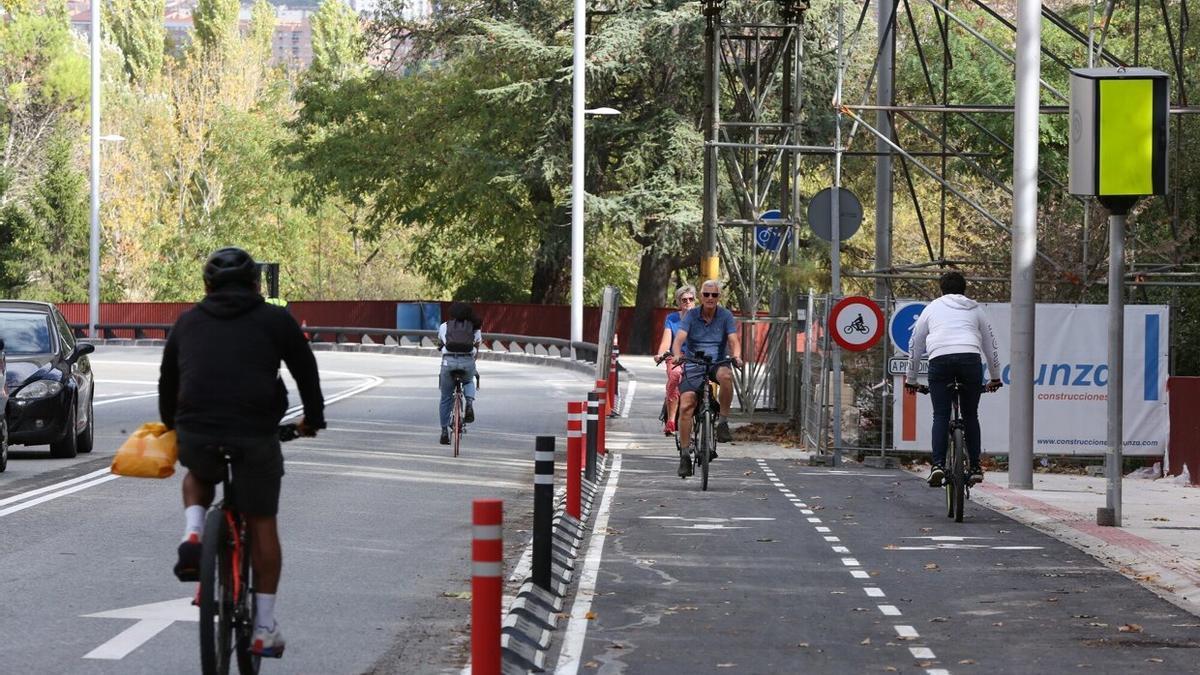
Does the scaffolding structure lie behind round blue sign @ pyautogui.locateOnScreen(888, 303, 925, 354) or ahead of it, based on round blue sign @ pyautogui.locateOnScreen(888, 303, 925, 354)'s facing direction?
behind

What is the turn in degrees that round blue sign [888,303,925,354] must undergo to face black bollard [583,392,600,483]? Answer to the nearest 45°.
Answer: approximately 45° to its right

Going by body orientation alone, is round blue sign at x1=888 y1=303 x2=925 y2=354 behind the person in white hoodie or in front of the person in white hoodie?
in front

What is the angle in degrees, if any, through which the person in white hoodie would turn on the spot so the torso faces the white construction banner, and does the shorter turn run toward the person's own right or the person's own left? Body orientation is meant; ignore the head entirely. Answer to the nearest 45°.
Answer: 0° — they already face it

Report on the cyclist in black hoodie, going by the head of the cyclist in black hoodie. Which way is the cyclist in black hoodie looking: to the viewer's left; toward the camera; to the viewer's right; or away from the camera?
away from the camera

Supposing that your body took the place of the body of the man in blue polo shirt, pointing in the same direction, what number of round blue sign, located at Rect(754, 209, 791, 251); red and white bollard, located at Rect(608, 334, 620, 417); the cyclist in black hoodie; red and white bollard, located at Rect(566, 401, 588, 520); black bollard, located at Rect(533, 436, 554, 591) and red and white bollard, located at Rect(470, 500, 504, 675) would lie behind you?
2

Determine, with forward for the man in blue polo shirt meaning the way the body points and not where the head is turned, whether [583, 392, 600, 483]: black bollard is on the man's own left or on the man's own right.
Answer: on the man's own right

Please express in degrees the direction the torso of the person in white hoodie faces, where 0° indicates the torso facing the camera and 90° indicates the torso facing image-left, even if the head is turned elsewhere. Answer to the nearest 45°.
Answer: approximately 180°

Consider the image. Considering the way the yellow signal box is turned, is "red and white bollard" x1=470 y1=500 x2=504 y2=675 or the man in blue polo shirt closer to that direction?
the red and white bollard

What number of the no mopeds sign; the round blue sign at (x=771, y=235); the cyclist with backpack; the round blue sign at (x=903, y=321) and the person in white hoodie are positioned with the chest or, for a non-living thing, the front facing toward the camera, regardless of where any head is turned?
3

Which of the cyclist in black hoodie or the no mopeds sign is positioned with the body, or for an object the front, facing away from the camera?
the cyclist in black hoodie

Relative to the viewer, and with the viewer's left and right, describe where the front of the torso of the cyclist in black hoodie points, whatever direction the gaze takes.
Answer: facing away from the viewer

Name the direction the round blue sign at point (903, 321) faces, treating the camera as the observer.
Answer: facing the viewer

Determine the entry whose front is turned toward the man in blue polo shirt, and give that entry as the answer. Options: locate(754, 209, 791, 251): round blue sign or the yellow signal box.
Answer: the round blue sign

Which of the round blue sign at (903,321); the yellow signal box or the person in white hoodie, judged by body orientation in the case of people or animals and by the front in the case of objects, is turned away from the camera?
the person in white hoodie

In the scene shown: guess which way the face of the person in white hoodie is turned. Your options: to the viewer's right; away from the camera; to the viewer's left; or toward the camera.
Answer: away from the camera

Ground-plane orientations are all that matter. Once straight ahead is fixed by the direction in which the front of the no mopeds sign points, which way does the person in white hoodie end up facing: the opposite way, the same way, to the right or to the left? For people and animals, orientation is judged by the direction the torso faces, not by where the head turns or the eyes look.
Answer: the opposite way
